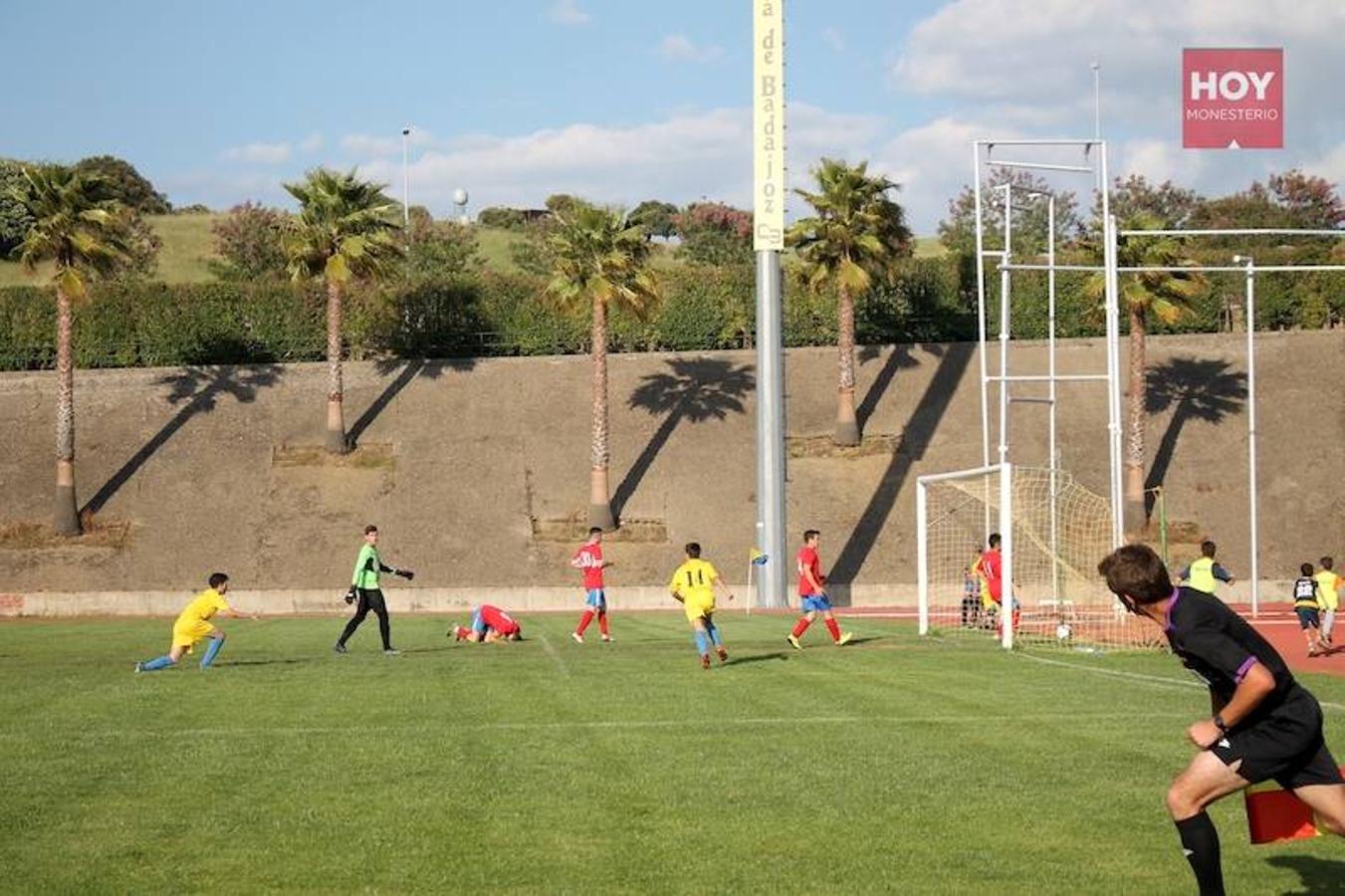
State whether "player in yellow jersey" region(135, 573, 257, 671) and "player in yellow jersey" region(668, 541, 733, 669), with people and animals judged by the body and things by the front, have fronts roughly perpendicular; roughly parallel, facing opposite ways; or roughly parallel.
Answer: roughly perpendicular

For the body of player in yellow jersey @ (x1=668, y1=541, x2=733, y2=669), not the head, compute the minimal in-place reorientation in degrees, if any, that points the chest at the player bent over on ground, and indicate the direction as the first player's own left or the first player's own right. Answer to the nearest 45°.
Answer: approximately 45° to the first player's own left

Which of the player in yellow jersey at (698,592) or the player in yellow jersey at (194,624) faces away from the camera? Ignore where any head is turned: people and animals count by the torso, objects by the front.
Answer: the player in yellow jersey at (698,592)

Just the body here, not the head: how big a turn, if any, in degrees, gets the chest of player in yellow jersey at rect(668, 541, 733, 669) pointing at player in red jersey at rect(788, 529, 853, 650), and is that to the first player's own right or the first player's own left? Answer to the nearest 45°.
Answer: approximately 45° to the first player's own right

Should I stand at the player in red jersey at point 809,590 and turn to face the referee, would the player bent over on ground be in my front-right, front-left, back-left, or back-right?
back-right

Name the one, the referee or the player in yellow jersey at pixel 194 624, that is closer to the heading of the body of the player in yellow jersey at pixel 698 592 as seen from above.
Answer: the player in yellow jersey

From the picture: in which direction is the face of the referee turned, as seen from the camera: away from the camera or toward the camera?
away from the camera

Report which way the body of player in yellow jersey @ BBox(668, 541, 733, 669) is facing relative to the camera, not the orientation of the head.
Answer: away from the camera

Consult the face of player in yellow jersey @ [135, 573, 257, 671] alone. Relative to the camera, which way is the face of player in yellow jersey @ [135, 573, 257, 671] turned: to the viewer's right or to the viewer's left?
to the viewer's right

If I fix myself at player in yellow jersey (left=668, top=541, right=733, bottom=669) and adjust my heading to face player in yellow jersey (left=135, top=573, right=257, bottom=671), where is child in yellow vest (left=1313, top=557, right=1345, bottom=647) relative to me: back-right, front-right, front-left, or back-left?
back-right

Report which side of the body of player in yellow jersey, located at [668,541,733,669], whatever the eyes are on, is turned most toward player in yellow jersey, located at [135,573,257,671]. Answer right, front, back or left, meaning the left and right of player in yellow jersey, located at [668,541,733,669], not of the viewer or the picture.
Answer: left
